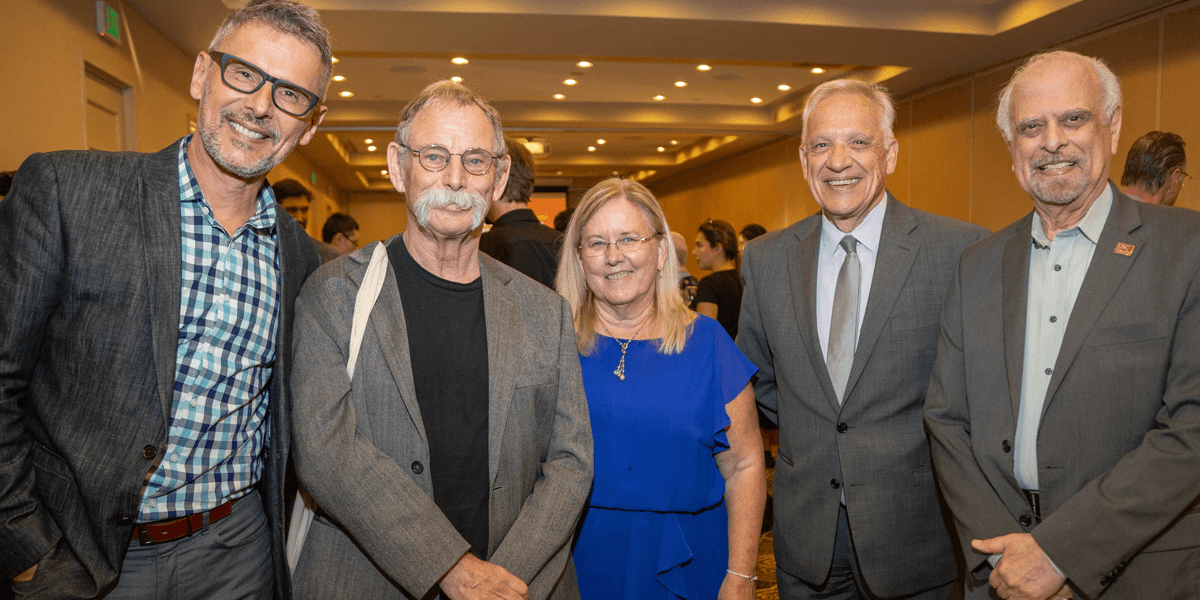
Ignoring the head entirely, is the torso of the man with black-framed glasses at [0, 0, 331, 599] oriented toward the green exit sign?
no

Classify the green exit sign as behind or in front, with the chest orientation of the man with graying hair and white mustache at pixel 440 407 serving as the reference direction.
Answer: behind

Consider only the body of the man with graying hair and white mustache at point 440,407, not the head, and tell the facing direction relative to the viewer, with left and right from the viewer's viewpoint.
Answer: facing the viewer

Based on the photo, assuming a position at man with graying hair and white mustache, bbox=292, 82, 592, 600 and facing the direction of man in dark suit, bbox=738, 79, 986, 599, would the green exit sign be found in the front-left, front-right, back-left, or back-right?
back-left

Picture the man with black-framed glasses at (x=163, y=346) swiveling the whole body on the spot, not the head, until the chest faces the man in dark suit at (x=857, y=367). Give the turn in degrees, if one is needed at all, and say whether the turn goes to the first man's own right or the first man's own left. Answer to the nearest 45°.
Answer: approximately 45° to the first man's own left

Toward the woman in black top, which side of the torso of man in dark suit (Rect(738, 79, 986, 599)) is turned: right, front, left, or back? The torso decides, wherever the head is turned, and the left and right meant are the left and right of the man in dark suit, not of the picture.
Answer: back

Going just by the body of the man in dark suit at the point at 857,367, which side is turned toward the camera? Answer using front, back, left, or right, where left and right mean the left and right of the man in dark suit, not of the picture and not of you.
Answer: front

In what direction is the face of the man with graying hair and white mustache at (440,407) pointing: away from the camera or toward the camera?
toward the camera

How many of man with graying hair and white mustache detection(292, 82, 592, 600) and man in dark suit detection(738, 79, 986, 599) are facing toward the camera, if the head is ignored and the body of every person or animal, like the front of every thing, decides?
2

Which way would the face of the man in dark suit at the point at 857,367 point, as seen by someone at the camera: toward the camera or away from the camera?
toward the camera

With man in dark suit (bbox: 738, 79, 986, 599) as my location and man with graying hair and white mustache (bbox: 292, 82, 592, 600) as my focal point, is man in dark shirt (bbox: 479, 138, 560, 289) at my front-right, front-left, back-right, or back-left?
front-right

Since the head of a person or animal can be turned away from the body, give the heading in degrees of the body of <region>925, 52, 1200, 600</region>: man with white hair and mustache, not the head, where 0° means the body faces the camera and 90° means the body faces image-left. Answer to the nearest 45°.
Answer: approximately 45°

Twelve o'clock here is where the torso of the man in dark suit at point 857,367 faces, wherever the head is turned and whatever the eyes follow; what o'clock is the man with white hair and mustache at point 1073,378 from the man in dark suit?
The man with white hair and mustache is roughly at 10 o'clock from the man in dark suit.

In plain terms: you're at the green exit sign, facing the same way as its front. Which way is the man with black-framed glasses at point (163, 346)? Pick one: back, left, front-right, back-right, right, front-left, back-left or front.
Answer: front-right

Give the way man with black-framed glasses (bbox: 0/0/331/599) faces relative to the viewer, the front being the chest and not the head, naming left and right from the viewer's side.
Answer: facing the viewer and to the right of the viewer

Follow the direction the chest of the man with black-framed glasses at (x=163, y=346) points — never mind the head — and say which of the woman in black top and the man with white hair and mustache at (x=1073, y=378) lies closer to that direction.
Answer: the man with white hair and mustache

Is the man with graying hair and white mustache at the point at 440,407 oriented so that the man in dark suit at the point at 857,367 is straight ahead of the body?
no
